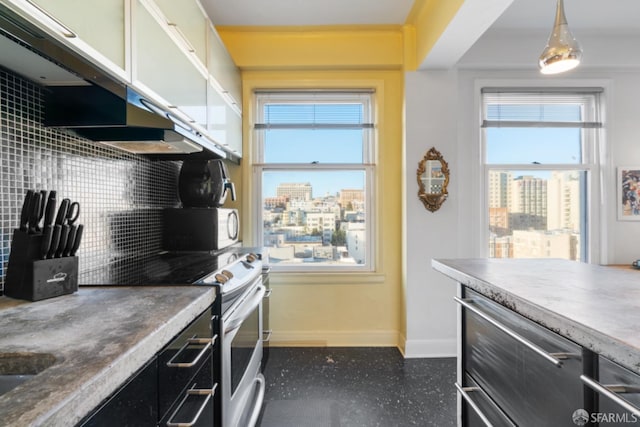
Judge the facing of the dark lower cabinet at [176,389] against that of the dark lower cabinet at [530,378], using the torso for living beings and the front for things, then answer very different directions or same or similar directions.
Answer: very different directions

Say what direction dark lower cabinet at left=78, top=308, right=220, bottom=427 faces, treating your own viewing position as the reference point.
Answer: facing to the right of the viewer

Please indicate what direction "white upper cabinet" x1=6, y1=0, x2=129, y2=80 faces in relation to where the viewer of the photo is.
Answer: facing to the right of the viewer

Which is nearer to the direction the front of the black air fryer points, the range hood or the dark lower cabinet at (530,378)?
the dark lower cabinet

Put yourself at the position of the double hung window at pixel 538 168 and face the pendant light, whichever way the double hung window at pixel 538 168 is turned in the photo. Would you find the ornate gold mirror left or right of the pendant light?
right

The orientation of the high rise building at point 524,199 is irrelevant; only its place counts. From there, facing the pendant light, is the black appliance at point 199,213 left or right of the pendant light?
right

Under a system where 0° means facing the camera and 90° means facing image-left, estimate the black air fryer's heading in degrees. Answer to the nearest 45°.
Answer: approximately 270°

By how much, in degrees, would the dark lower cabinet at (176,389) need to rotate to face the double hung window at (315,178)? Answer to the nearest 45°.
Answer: approximately 45° to its left

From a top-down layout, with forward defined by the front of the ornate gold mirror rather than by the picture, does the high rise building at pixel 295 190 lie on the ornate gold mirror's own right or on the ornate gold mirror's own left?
on the ornate gold mirror's own right

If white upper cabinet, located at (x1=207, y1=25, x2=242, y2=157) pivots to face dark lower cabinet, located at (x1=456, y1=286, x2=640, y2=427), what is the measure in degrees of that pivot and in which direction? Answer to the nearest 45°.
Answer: approximately 45° to its right

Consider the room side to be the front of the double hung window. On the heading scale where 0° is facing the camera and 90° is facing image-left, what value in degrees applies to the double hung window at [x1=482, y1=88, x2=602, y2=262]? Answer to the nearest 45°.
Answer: approximately 0°

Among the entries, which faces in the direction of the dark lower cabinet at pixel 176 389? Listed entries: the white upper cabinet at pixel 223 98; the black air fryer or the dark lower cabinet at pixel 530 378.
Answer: the dark lower cabinet at pixel 530 378

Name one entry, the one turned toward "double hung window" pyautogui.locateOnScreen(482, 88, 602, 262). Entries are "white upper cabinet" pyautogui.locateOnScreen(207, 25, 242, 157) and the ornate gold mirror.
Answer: the white upper cabinet

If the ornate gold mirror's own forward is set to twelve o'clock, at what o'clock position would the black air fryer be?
The black air fryer is roughly at 2 o'clock from the ornate gold mirror.

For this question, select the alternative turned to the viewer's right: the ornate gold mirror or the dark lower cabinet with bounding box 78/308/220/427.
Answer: the dark lower cabinet

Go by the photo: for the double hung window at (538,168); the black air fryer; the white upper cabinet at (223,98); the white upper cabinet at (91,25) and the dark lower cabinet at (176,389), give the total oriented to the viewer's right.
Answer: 4
